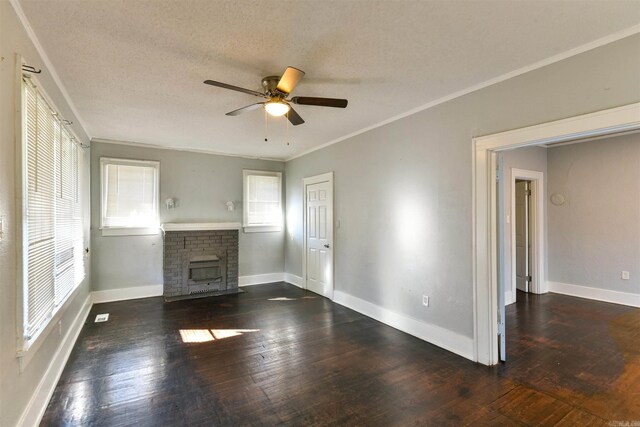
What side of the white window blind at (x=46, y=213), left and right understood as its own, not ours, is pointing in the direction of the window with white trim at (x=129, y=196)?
left

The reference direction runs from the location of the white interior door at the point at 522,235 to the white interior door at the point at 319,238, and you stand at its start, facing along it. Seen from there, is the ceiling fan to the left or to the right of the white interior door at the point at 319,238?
left

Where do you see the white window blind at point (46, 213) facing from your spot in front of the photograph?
facing to the right of the viewer

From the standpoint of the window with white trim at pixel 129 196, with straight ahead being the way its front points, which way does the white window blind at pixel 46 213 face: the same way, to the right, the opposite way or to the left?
to the left

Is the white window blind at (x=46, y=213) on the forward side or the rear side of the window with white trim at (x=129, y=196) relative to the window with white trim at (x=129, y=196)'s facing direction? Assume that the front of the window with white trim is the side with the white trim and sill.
on the forward side

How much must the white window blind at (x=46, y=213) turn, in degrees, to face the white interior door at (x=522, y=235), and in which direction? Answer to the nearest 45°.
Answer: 0° — it already faces it

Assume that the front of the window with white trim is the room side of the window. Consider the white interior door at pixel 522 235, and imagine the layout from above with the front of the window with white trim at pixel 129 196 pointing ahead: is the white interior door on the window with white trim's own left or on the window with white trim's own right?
on the window with white trim's own left

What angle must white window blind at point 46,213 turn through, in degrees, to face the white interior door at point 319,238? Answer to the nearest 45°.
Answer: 0° — it already faces it

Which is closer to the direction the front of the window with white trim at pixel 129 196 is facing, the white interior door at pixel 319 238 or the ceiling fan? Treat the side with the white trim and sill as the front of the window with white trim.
the ceiling fan

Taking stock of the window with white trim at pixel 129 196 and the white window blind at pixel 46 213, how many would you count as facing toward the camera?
1

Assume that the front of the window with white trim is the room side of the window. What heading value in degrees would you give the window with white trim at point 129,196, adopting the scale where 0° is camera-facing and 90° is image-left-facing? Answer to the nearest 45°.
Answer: approximately 0°

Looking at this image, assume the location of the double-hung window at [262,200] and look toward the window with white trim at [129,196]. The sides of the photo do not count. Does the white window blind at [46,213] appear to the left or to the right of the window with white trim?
left

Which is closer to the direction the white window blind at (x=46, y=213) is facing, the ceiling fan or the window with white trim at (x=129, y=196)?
the ceiling fan

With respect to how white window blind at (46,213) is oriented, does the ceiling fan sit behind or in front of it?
in front

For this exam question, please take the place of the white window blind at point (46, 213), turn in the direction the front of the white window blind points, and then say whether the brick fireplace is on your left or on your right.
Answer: on your left
